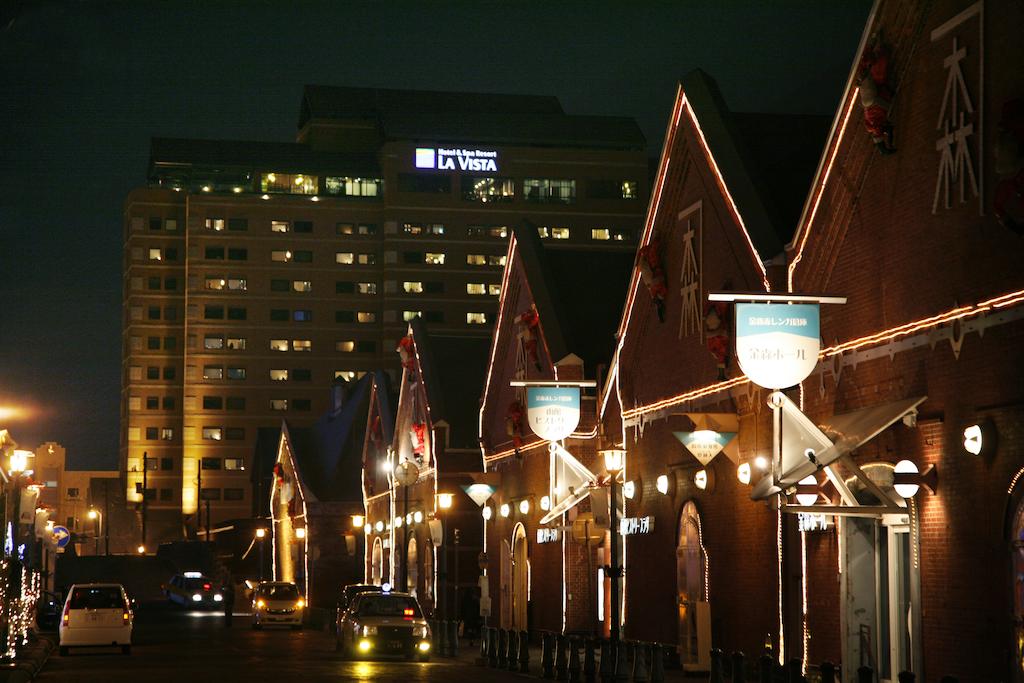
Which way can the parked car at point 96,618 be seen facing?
away from the camera

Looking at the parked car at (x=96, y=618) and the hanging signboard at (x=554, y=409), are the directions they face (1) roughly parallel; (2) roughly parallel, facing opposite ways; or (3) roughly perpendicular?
roughly parallel, facing opposite ways

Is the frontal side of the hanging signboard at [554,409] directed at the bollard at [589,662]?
yes

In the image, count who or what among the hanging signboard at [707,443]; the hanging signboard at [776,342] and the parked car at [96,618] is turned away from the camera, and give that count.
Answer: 1

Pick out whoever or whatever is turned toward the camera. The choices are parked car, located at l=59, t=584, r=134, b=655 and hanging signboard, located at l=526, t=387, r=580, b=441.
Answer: the hanging signboard

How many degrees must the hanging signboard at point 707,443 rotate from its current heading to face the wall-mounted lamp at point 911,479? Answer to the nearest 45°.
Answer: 0° — it already faces it

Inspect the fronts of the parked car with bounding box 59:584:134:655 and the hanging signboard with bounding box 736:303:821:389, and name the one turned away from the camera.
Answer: the parked car

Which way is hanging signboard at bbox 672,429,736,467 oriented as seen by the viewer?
toward the camera

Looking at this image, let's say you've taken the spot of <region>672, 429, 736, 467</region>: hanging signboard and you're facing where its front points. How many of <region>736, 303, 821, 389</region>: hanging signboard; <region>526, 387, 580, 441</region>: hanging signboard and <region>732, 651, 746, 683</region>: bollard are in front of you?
2

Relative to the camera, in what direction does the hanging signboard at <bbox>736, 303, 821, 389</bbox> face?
facing the viewer

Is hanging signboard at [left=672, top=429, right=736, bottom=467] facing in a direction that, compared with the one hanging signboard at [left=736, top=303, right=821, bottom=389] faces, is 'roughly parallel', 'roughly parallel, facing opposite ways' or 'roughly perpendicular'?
roughly parallel

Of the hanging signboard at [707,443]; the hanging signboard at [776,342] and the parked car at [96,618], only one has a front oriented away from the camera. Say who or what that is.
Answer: the parked car

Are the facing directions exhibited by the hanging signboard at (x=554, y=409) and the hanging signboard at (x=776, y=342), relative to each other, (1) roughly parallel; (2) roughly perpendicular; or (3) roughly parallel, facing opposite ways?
roughly parallel

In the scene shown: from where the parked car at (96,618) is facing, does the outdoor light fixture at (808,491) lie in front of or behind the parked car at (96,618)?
behind

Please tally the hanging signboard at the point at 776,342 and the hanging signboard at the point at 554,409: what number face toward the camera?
2

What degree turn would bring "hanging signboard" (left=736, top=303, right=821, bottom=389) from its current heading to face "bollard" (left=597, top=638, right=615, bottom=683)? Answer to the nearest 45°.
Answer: approximately 135° to its right

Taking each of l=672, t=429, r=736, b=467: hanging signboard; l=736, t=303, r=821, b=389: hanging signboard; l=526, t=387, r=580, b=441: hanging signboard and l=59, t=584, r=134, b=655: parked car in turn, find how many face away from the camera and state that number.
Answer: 1

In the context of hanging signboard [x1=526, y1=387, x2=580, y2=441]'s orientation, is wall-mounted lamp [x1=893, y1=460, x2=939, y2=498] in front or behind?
in front
